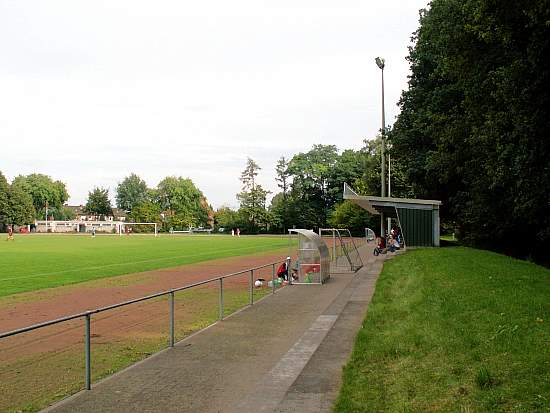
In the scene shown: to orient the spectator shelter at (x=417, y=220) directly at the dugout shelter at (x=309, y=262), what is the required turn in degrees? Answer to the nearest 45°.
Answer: approximately 90° to its left

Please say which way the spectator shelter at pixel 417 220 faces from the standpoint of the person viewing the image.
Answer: facing to the left of the viewer
